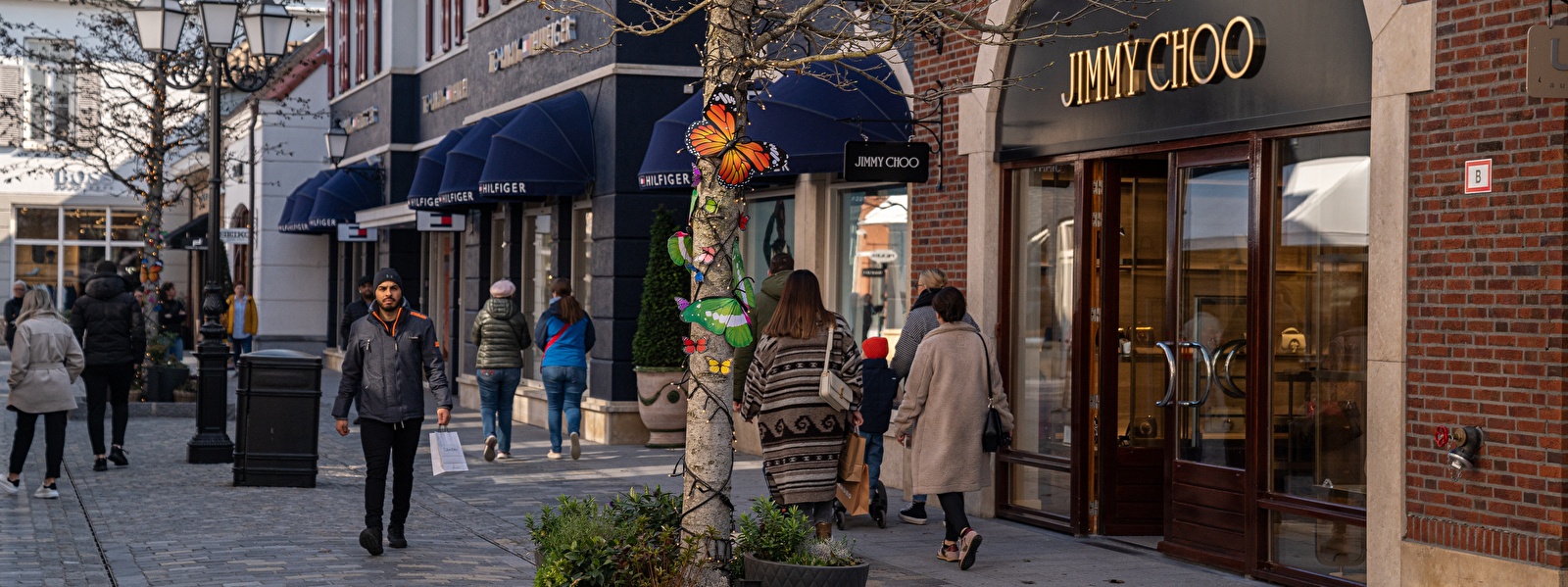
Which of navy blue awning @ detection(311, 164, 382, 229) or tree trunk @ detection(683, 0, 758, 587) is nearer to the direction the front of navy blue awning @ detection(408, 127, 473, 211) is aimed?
the tree trunk

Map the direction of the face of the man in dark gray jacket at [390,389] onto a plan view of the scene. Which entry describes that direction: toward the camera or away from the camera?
toward the camera

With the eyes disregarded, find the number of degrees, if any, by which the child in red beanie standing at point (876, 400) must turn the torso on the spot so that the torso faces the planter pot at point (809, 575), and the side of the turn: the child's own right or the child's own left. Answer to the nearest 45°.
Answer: approximately 180°

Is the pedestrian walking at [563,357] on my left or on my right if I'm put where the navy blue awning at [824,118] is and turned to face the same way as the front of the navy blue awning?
on my right

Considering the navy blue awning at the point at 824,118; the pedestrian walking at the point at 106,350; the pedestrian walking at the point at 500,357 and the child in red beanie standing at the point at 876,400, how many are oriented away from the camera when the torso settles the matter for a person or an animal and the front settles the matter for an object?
3

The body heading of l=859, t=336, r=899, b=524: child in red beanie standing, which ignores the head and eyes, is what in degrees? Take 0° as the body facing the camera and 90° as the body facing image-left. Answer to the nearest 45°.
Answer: approximately 180°

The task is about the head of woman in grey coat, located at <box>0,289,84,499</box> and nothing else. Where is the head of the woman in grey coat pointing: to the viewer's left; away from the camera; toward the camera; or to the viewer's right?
away from the camera

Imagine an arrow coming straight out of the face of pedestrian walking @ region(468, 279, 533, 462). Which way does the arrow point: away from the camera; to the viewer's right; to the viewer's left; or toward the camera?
away from the camera

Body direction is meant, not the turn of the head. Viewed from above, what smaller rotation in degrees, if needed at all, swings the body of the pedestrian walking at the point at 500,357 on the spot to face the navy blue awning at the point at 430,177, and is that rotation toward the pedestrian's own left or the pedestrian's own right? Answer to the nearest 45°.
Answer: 0° — they already face it

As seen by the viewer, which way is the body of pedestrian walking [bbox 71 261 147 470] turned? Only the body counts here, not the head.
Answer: away from the camera

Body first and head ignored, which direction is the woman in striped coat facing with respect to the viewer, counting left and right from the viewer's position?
facing away from the viewer

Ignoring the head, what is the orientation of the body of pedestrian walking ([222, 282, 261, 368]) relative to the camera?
toward the camera

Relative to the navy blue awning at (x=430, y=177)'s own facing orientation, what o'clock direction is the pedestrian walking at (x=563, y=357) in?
The pedestrian walking is roughly at 10 o'clock from the navy blue awning.

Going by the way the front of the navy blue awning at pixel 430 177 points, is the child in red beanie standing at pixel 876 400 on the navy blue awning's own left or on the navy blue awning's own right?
on the navy blue awning's own left

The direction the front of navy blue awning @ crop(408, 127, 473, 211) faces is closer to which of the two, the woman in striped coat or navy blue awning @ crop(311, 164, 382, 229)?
the woman in striped coat

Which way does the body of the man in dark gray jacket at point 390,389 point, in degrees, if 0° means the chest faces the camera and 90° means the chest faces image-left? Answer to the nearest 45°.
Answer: approximately 0°

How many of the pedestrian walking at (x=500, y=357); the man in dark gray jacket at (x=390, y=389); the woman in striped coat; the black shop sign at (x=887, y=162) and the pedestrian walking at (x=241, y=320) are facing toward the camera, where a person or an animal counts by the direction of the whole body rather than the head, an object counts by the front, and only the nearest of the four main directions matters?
3

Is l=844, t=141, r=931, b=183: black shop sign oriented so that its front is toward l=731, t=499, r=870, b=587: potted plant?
yes

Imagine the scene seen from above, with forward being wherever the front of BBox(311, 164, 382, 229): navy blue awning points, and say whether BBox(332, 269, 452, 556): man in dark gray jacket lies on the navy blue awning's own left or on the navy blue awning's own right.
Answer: on the navy blue awning's own left

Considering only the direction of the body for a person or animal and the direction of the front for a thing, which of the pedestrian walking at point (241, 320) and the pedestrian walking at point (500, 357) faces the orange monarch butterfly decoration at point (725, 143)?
the pedestrian walking at point (241, 320)
